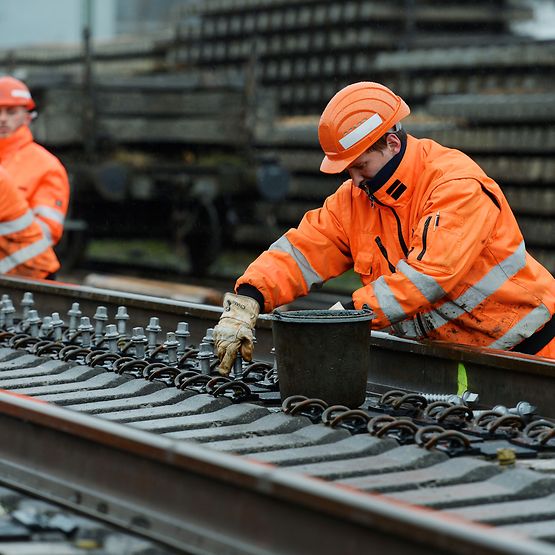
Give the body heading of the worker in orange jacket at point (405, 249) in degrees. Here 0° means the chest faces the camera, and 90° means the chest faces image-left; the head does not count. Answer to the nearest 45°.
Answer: approximately 45°

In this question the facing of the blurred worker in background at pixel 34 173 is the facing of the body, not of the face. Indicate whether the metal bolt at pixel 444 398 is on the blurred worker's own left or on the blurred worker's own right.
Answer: on the blurred worker's own left

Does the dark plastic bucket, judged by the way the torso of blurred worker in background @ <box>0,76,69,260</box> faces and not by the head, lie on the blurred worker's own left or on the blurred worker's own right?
on the blurred worker's own left

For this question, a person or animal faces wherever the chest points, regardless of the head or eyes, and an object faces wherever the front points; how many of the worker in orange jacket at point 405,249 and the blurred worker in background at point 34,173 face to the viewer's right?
0

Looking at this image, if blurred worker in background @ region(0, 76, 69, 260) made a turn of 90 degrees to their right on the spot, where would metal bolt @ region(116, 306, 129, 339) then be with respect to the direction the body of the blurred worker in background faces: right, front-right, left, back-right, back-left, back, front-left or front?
back-left
